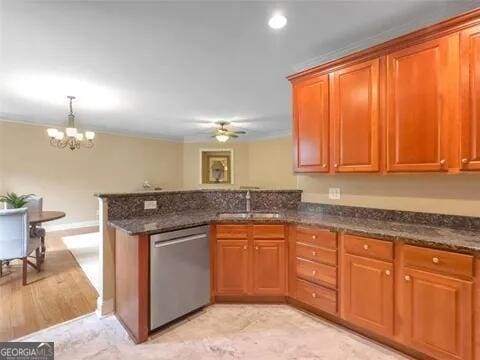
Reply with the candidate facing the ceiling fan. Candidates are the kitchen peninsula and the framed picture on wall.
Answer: the framed picture on wall

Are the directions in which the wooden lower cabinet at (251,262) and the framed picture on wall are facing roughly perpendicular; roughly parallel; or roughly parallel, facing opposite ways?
roughly parallel

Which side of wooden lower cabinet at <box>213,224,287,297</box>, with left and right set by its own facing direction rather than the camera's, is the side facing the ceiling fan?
back

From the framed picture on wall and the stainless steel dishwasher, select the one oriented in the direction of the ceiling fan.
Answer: the framed picture on wall

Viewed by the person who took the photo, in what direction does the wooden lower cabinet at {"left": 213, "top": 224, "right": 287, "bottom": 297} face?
facing the viewer

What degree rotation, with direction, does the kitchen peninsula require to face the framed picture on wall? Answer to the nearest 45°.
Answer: approximately 180°

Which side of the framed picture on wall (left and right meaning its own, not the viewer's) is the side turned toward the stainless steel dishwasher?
front

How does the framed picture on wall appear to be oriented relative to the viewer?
toward the camera

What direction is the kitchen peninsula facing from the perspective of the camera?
toward the camera

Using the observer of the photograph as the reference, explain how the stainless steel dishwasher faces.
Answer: facing the viewer and to the right of the viewer

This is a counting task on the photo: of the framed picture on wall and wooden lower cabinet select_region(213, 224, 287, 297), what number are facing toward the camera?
2

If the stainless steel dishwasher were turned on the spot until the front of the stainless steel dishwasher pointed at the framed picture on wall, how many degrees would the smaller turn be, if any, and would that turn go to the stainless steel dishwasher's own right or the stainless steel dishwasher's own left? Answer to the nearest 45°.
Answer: approximately 135° to the stainless steel dishwasher's own left

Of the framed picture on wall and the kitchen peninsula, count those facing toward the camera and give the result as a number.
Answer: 2
